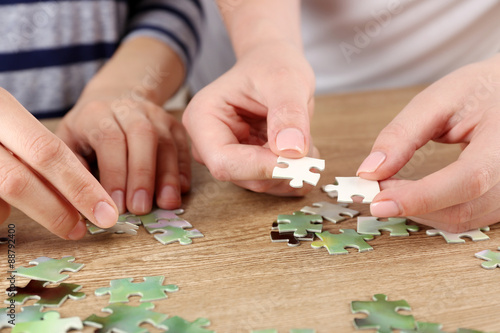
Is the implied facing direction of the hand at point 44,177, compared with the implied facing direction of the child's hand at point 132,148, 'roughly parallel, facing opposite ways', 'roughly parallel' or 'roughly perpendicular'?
roughly perpendicular

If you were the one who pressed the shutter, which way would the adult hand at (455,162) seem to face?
facing to the left of the viewer

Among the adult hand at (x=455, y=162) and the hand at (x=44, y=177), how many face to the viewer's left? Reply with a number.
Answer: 1

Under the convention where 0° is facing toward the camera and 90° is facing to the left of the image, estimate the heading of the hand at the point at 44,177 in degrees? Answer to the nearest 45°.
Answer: approximately 270°

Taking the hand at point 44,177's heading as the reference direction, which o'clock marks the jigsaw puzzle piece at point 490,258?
The jigsaw puzzle piece is roughly at 11 o'clock from the hand.

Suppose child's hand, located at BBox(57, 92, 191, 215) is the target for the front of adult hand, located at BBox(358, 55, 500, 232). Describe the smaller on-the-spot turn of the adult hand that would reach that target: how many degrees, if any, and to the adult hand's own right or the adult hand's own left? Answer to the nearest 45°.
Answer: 0° — it already faces it
